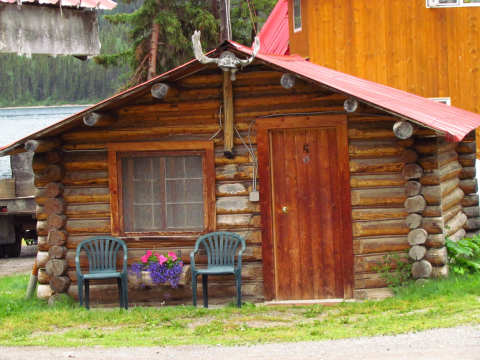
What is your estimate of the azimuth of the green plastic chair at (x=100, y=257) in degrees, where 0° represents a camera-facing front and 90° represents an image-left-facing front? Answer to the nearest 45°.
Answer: approximately 0°

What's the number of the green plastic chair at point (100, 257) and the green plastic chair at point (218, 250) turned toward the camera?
2

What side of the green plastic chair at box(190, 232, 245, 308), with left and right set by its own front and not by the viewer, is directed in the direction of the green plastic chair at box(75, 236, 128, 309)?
right

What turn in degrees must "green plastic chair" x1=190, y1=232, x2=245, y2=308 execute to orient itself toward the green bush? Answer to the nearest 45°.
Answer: approximately 90° to its left

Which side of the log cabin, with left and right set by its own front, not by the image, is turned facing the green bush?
left

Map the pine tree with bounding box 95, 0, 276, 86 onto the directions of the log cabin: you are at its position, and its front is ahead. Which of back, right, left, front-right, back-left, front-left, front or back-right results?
back

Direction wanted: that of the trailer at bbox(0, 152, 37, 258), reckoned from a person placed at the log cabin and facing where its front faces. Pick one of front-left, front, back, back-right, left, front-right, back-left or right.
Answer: back-right

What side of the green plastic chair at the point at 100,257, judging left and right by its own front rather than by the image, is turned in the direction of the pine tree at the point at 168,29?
back

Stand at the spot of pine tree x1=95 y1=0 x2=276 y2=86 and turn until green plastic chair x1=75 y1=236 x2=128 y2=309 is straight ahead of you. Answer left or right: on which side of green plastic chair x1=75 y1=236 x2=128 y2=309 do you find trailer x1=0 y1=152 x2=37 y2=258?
right

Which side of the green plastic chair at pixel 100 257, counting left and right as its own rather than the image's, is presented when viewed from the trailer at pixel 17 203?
back
